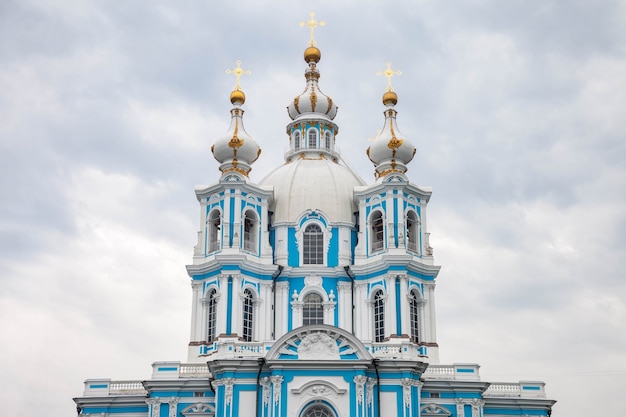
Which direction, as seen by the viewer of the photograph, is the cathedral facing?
facing the viewer
